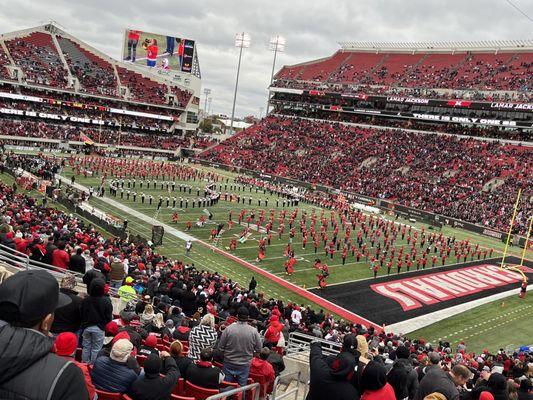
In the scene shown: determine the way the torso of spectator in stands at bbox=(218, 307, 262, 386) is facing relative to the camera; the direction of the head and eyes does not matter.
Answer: away from the camera

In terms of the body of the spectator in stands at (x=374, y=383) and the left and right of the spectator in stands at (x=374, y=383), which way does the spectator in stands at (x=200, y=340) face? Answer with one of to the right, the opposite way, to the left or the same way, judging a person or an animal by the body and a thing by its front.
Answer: the same way

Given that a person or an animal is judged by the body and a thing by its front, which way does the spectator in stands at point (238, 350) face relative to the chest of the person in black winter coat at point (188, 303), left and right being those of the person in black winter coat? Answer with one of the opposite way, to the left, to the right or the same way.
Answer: the same way

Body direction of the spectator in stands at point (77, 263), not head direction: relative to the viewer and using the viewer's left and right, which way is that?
facing away from the viewer and to the right of the viewer

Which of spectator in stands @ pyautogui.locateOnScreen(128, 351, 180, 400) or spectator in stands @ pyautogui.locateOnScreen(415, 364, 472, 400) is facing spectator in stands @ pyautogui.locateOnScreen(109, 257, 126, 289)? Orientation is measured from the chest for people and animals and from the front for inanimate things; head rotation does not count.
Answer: spectator in stands @ pyautogui.locateOnScreen(128, 351, 180, 400)

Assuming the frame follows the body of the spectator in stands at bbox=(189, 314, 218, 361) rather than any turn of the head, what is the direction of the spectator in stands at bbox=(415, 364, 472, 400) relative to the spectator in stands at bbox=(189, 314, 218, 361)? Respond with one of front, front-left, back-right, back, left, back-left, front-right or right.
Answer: right

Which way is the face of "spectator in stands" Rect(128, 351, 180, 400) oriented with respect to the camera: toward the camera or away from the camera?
away from the camera

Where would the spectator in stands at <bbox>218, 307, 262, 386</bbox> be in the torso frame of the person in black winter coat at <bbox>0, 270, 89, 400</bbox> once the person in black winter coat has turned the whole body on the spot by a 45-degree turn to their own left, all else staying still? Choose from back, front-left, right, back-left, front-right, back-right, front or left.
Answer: front-right

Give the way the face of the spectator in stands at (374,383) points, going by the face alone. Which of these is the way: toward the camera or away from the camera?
away from the camera

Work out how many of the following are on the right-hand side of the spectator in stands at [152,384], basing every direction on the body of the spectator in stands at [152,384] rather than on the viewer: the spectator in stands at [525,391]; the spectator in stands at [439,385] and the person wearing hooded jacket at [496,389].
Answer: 3

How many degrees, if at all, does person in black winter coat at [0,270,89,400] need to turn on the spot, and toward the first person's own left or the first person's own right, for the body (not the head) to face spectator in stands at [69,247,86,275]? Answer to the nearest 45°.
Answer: approximately 45° to the first person's own left

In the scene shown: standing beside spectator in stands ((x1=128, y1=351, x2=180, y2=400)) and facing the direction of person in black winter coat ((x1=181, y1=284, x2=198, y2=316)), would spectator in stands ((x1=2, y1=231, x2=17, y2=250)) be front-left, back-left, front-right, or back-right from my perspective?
front-left

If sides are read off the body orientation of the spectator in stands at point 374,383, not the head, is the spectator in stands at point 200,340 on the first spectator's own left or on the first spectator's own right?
on the first spectator's own left

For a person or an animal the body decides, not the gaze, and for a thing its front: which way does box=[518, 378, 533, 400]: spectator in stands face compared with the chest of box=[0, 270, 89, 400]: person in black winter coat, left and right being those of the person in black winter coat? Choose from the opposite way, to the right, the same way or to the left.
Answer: the same way

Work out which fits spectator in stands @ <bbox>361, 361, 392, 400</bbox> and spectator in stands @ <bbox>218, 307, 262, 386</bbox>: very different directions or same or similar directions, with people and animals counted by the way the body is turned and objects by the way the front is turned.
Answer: same or similar directions

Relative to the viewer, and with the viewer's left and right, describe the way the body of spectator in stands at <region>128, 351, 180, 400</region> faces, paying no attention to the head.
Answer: facing away from the viewer
